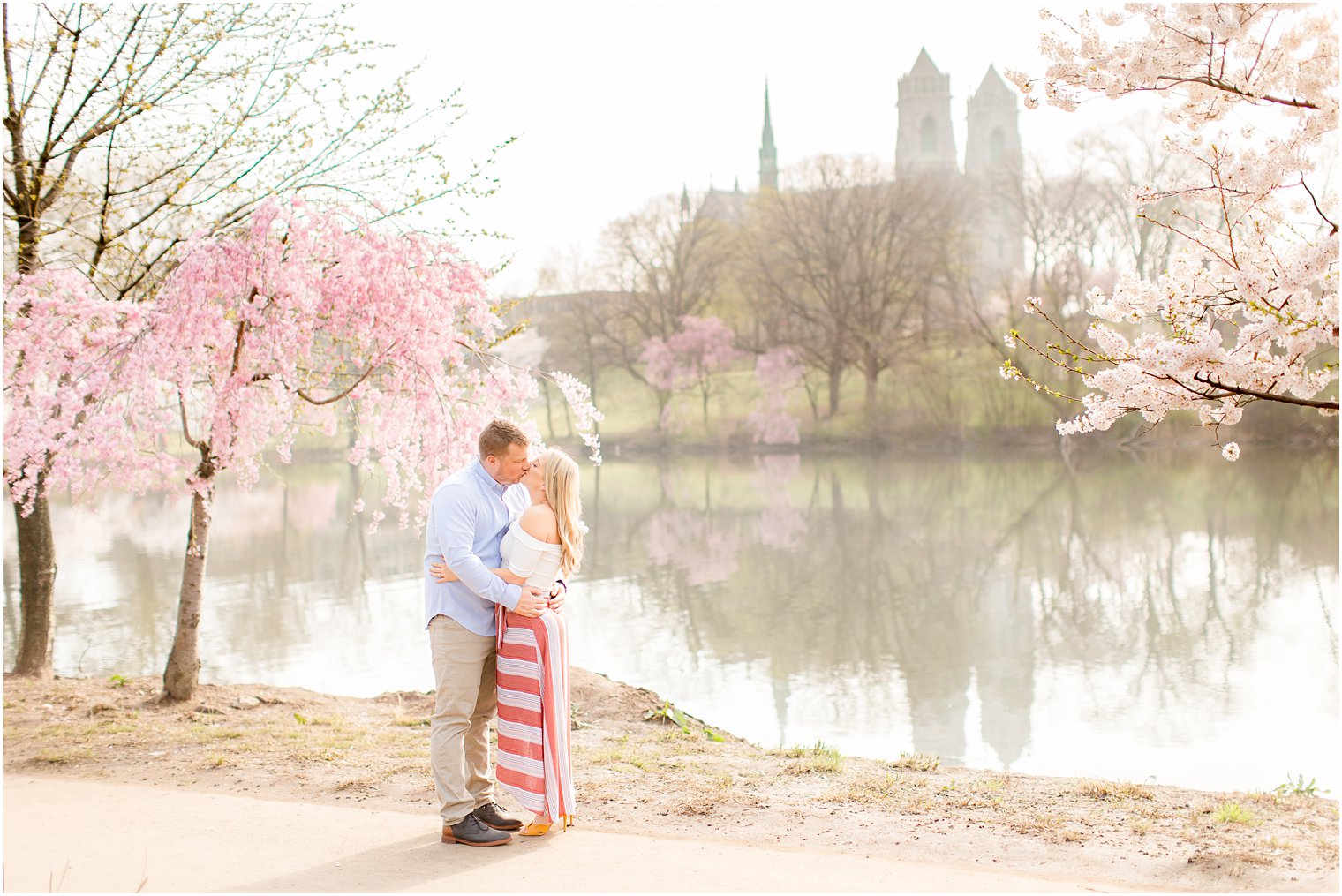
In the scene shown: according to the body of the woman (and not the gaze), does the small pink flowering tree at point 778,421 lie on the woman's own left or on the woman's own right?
on the woman's own right

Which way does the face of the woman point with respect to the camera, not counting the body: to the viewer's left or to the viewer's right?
to the viewer's left

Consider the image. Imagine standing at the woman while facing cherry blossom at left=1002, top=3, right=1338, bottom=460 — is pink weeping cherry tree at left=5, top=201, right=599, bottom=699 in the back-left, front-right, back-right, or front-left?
back-left

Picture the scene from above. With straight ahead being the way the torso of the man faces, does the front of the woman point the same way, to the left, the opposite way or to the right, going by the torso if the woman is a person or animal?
the opposite way

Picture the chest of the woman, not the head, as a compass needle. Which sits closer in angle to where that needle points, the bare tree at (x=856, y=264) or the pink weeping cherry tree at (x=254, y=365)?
the pink weeping cherry tree

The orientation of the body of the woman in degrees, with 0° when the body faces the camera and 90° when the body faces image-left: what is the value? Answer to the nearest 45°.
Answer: approximately 90°

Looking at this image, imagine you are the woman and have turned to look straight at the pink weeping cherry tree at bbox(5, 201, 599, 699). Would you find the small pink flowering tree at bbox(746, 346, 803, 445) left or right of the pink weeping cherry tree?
right

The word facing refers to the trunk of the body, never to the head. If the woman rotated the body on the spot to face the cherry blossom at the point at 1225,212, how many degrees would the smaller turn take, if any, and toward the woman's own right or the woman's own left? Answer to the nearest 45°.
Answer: approximately 135° to the woman's own left

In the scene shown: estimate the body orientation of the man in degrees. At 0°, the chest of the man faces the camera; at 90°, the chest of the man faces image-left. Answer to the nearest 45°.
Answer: approximately 270°

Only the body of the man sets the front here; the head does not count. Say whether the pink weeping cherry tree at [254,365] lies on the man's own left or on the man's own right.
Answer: on the man's own left

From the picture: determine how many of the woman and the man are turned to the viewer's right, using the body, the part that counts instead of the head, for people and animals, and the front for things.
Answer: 1
